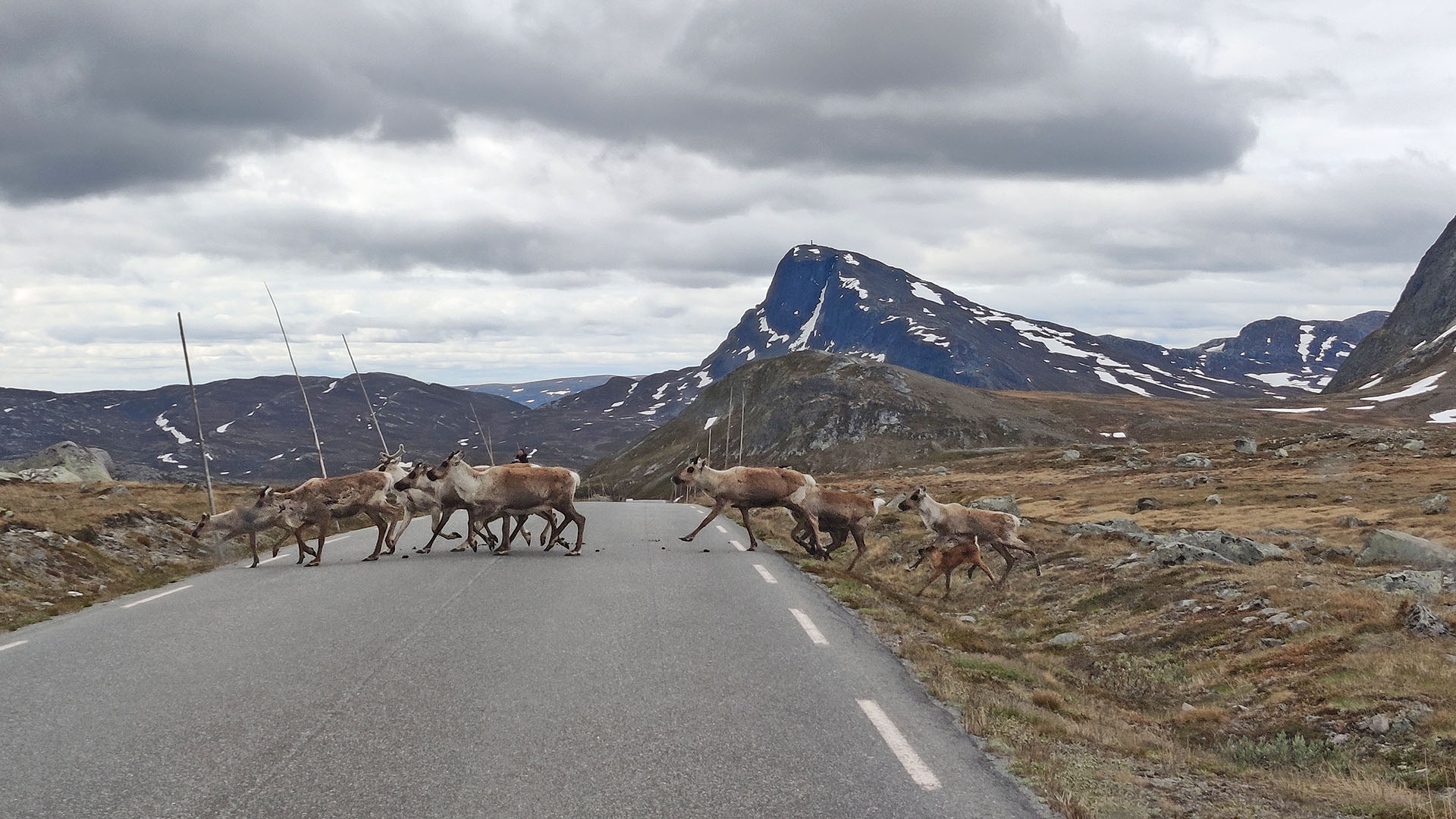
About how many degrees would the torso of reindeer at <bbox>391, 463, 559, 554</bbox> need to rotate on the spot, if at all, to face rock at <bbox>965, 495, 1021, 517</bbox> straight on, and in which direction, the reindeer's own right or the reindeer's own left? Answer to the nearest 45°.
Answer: approximately 180°

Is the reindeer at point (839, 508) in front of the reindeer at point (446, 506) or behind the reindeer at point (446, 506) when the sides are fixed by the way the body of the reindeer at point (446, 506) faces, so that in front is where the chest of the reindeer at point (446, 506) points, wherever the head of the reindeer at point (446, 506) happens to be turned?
behind

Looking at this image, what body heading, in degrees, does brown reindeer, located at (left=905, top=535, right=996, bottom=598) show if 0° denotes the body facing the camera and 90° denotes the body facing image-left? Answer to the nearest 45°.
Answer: approximately 90°

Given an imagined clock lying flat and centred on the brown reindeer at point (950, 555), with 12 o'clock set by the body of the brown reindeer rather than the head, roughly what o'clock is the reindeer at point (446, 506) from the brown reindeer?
The reindeer is roughly at 12 o'clock from the brown reindeer.

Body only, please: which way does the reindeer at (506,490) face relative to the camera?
to the viewer's left

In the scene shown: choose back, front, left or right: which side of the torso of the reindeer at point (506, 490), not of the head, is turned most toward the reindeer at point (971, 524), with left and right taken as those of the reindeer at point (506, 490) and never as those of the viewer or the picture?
back

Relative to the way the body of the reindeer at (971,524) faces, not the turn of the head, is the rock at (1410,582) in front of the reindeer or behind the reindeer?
behind

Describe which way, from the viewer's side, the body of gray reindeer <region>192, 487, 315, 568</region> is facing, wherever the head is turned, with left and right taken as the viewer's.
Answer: facing to the left of the viewer

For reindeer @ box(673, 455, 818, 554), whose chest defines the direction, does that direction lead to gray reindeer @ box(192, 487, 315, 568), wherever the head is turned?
yes
